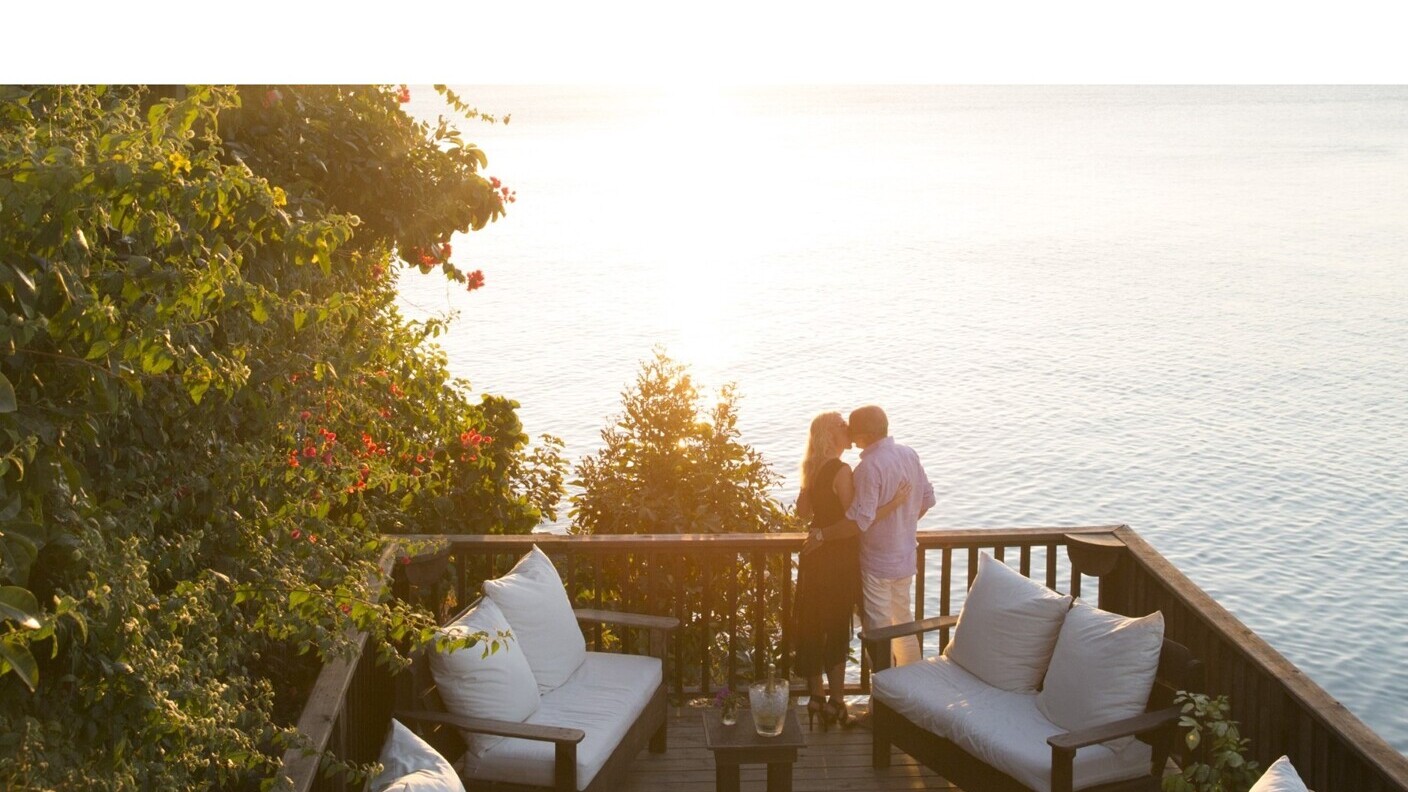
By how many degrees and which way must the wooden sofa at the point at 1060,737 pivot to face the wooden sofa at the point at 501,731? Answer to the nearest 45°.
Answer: approximately 45° to its right

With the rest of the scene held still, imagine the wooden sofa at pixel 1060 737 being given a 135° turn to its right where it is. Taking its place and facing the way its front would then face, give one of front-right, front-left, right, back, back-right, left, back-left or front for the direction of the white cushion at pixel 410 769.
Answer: back-left

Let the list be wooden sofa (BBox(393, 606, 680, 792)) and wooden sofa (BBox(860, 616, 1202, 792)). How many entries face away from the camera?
0

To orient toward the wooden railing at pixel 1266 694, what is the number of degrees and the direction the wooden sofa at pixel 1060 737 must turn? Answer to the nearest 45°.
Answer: approximately 135° to its left

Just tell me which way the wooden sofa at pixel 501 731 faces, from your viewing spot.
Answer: facing the viewer and to the right of the viewer

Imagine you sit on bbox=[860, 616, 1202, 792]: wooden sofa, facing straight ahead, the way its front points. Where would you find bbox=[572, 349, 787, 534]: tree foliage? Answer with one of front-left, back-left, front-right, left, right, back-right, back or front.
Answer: right

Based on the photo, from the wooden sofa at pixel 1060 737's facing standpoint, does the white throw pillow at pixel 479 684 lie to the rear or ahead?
ahead

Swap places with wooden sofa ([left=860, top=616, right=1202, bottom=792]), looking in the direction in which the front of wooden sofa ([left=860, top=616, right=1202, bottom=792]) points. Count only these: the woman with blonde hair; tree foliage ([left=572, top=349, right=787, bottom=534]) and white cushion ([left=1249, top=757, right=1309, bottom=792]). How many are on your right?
2

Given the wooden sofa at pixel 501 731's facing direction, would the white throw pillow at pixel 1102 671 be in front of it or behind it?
in front

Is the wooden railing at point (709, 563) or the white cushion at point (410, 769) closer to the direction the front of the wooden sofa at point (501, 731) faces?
the wooden railing

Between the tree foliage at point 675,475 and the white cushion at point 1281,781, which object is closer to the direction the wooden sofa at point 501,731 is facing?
the white cushion

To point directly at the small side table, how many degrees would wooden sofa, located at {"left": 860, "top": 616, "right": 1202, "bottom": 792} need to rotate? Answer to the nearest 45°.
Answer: approximately 45° to its right

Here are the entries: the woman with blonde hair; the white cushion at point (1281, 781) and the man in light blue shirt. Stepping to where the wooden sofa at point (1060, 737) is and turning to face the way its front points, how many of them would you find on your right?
2

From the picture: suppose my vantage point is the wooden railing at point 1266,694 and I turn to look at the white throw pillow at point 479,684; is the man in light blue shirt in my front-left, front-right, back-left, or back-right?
front-right

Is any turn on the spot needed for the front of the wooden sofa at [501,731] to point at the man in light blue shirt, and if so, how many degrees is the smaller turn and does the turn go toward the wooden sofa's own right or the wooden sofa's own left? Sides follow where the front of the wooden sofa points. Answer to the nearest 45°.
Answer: approximately 90° to the wooden sofa's own left

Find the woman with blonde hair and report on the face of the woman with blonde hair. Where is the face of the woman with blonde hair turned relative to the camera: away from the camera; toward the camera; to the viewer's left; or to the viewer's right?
to the viewer's right

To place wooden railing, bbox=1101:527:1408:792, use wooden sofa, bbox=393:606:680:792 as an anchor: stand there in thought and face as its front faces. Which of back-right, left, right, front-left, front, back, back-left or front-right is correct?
front-left

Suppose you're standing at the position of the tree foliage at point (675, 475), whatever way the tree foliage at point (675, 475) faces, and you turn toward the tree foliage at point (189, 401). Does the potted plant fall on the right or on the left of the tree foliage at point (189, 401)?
left
